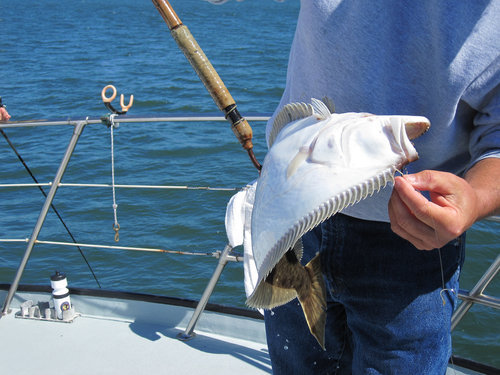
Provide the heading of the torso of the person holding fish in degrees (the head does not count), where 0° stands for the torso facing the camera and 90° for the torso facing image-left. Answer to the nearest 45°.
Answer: approximately 0°
